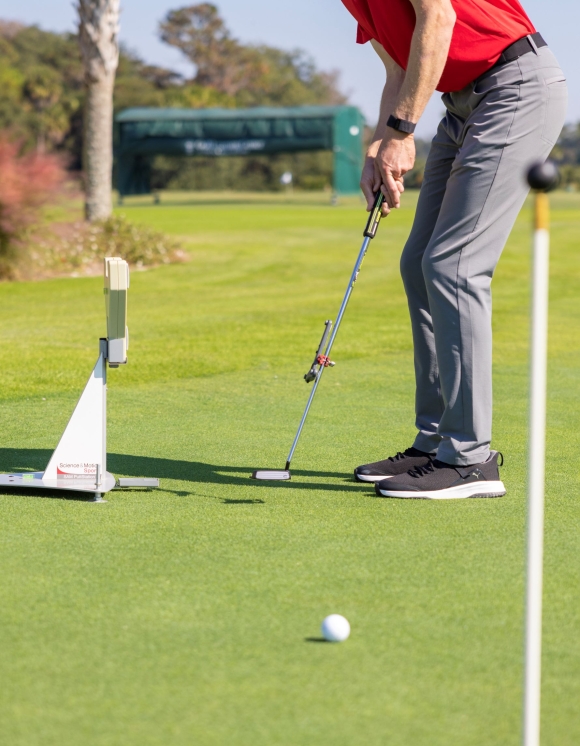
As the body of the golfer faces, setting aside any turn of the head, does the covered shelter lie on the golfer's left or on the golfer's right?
on the golfer's right

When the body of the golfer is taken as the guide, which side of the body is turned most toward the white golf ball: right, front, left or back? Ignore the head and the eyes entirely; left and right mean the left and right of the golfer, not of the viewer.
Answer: left

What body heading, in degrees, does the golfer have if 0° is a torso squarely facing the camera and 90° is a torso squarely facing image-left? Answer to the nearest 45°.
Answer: approximately 90°

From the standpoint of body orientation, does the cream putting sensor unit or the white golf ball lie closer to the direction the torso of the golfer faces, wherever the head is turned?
the cream putting sensor unit

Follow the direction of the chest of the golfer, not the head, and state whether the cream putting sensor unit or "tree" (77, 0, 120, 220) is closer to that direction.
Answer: the cream putting sensor unit

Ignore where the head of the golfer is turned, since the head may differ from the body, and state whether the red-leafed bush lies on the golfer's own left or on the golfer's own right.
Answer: on the golfer's own right

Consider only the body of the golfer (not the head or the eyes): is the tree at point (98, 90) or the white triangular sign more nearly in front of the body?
the white triangular sign

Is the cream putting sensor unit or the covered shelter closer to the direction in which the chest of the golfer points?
the cream putting sensor unit

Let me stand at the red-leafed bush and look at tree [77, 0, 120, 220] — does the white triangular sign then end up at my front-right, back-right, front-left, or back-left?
back-right

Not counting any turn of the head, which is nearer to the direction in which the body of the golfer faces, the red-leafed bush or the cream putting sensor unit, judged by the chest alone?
the cream putting sensor unit
